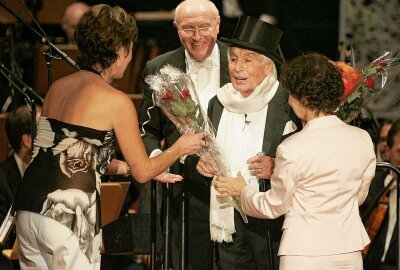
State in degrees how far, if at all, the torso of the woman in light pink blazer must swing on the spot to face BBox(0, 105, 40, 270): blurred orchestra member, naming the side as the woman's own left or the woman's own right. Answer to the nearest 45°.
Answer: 0° — they already face them

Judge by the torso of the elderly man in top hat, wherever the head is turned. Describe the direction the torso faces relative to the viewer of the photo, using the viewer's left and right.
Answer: facing the viewer and to the left of the viewer

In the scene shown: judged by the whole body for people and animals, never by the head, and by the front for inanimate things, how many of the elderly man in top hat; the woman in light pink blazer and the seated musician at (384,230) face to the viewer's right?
0

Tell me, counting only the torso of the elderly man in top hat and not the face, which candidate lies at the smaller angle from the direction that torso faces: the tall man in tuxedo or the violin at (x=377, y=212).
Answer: the tall man in tuxedo

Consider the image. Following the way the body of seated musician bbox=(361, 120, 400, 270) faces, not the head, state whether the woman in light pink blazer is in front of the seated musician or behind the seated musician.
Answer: in front

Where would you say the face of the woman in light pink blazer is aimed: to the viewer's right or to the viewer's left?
to the viewer's left

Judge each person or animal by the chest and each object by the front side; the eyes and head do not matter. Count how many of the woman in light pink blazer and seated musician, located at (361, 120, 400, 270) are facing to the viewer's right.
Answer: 0

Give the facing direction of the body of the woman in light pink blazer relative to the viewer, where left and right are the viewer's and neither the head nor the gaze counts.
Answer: facing away from the viewer and to the left of the viewer

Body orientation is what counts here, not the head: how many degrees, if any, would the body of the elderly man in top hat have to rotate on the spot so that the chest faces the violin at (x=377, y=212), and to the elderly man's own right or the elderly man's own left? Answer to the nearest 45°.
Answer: approximately 180°

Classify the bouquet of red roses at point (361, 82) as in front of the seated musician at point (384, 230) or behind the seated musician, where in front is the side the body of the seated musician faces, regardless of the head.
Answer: in front

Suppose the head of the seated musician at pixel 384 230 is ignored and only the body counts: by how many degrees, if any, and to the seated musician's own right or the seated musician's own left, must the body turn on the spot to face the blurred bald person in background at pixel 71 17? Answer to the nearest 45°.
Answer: approximately 45° to the seated musician's own right

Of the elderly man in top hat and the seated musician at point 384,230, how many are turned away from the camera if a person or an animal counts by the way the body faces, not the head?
0
